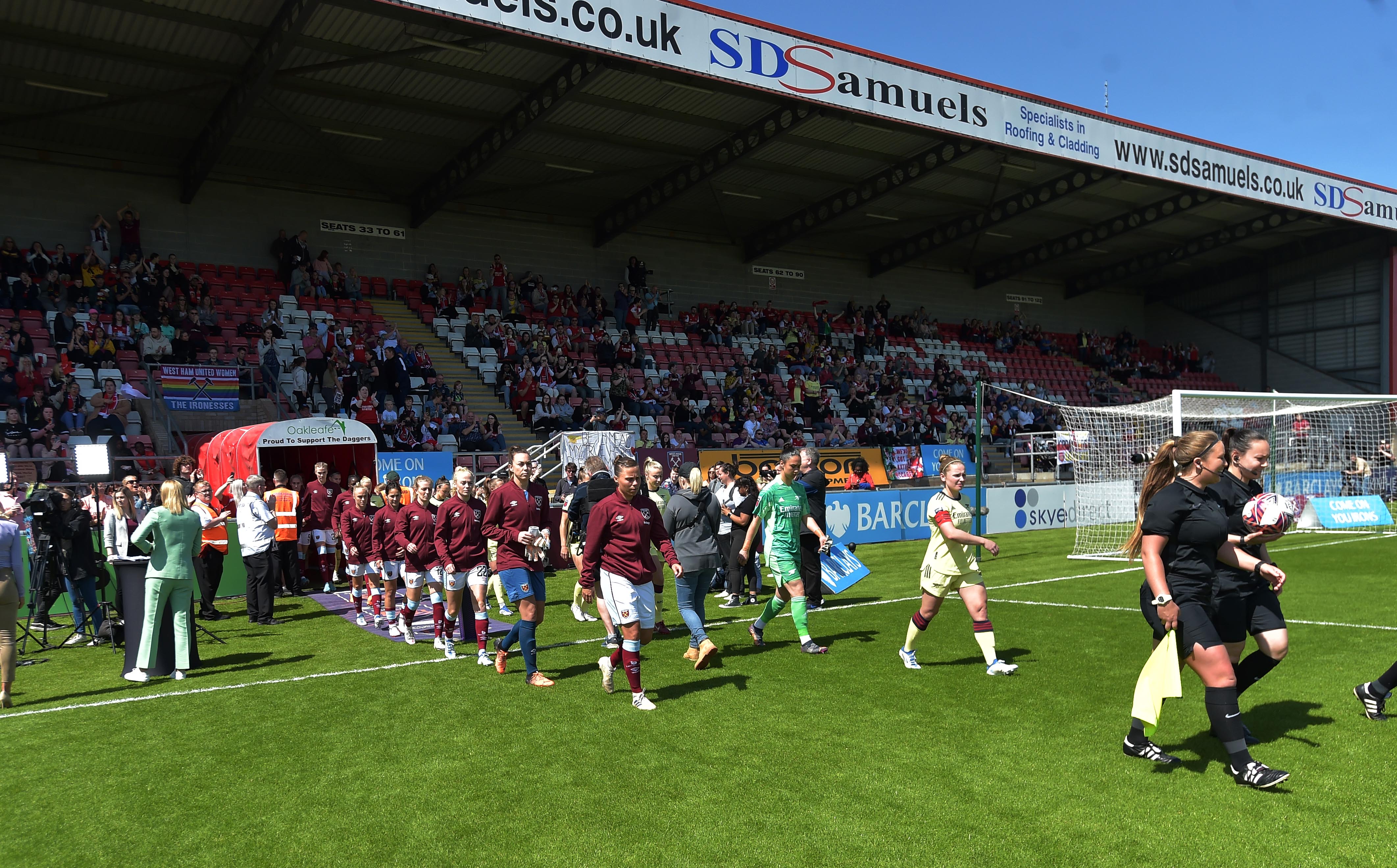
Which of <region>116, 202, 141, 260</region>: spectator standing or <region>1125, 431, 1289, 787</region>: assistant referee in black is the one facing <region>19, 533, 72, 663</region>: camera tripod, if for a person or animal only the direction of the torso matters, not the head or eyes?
the spectator standing

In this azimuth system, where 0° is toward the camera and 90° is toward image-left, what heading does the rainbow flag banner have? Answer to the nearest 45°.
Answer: approximately 0°

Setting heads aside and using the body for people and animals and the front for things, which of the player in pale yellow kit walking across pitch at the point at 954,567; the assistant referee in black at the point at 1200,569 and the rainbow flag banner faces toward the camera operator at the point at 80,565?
the rainbow flag banner

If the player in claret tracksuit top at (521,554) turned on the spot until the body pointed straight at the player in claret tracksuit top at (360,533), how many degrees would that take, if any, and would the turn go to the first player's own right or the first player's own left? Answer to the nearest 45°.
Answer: approximately 180°

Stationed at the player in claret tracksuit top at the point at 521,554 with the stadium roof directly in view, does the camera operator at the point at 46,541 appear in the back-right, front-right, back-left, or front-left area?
front-left

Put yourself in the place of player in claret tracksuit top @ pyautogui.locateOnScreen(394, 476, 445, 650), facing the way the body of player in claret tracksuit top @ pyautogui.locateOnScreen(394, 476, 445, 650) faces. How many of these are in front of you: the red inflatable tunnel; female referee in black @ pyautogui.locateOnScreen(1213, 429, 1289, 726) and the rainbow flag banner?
1

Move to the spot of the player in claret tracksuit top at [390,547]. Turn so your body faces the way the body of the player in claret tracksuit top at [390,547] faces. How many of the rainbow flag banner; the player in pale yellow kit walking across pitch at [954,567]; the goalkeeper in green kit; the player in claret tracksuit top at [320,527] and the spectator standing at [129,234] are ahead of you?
2

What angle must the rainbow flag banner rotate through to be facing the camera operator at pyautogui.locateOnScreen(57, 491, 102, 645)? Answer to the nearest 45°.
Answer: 0° — it already faces them

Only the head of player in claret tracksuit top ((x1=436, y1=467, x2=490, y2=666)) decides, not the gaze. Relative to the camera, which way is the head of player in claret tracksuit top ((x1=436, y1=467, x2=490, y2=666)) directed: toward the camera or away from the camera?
toward the camera

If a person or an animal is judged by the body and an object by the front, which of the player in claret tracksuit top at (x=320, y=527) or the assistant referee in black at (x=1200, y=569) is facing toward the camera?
the player in claret tracksuit top

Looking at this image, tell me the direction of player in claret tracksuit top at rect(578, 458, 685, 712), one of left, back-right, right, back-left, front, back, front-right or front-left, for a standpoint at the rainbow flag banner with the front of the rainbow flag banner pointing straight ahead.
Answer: front

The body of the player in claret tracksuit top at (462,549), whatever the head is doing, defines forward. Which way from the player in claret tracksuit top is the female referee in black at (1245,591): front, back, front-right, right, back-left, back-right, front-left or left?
front

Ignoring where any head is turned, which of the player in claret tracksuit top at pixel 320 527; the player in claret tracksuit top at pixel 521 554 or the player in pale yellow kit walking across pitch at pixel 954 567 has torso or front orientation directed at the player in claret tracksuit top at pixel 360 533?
the player in claret tracksuit top at pixel 320 527

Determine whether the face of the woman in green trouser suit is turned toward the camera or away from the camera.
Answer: away from the camera

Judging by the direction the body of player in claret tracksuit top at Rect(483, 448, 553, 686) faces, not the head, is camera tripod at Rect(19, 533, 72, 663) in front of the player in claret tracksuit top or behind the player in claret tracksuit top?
behind

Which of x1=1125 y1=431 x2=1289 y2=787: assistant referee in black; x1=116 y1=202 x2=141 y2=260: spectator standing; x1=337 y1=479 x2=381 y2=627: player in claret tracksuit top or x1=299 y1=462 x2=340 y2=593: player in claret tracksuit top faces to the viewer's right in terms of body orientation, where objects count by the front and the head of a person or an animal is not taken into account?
the assistant referee in black

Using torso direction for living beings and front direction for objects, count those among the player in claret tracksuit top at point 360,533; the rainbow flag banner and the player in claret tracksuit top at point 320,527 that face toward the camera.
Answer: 3
